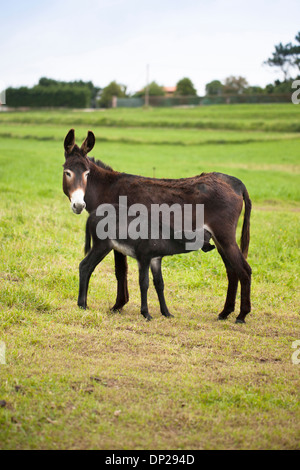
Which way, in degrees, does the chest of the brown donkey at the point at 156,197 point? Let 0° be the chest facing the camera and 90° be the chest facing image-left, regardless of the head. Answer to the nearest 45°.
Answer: approximately 90°

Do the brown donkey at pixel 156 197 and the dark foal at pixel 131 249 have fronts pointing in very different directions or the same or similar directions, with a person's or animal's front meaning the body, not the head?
very different directions

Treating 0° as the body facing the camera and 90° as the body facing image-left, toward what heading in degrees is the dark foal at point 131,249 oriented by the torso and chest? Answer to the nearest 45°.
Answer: approximately 270°
